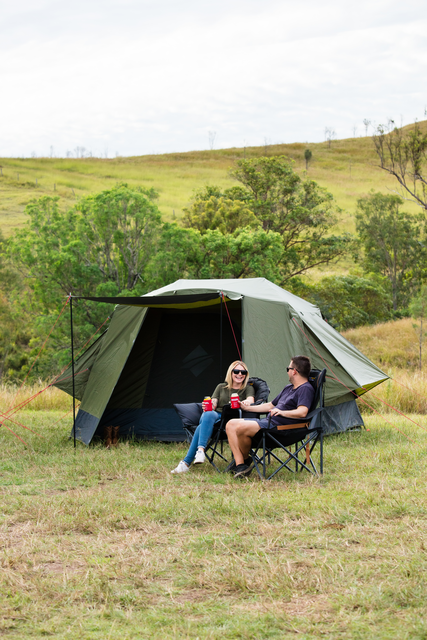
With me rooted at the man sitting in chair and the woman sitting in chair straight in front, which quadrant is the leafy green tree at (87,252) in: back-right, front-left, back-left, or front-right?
front-right

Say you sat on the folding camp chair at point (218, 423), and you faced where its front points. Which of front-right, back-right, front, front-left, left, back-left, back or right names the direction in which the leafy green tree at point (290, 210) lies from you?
back-right

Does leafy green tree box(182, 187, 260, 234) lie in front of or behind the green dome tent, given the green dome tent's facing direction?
behind

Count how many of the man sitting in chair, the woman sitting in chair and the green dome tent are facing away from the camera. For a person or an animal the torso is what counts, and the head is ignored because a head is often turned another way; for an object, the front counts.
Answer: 0

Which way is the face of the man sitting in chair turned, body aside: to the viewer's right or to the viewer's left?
to the viewer's left

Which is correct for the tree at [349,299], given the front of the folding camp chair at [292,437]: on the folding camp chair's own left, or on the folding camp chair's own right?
on the folding camp chair's own right

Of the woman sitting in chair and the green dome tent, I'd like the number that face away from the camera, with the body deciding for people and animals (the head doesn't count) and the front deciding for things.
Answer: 0

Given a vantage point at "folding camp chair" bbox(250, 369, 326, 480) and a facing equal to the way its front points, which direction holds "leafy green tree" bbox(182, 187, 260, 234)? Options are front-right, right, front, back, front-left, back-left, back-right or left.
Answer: right

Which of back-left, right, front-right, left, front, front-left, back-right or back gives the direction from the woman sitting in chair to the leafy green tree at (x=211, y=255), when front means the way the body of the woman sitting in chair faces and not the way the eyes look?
back-right

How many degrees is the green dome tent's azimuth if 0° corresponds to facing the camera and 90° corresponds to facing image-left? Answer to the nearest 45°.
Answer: approximately 45°

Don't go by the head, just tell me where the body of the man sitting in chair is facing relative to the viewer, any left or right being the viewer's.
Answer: facing to the left of the viewer
